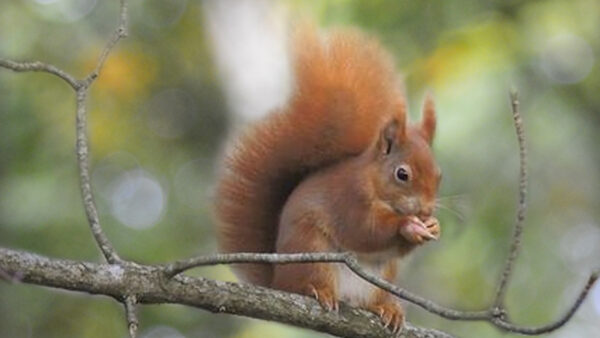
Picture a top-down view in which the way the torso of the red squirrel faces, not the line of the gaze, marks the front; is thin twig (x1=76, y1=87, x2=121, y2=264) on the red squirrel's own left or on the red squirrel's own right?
on the red squirrel's own right

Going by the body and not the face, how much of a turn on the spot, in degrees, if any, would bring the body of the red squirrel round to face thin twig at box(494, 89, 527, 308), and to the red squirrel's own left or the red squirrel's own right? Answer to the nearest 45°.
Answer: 0° — it already faces it

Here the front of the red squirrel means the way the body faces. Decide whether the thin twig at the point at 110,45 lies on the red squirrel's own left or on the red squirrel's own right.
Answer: on the red squirrel's own right
